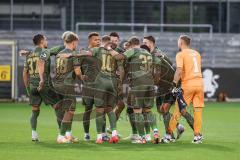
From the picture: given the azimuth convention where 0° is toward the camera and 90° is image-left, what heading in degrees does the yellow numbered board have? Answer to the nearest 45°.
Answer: approximately 0°
